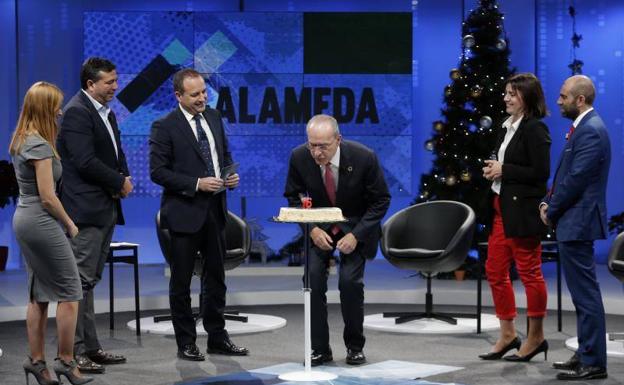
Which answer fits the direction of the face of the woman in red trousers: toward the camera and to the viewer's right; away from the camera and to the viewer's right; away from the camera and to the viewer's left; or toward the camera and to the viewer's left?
toward the camera and to the viewer's left

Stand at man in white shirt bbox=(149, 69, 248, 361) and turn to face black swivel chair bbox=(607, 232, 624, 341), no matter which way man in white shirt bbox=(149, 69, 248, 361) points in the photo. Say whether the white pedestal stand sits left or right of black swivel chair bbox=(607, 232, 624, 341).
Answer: right

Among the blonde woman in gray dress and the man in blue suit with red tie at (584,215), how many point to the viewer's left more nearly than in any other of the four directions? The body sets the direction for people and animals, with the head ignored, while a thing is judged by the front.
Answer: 1

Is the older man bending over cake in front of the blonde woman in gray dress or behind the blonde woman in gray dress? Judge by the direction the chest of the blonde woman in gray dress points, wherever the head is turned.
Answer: in front

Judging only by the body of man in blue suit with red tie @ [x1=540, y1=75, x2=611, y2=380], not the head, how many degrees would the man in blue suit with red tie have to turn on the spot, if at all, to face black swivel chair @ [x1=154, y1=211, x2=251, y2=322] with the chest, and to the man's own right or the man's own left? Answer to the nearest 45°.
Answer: approximately 45° to the man's own right

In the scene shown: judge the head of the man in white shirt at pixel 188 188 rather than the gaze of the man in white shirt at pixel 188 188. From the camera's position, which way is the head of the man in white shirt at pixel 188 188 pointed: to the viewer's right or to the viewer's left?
to the viewer's right

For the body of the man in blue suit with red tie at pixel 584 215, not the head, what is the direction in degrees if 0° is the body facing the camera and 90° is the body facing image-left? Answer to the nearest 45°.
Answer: approximately 90°

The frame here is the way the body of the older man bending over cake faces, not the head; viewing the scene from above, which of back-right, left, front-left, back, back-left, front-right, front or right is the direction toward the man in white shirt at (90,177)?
front-right

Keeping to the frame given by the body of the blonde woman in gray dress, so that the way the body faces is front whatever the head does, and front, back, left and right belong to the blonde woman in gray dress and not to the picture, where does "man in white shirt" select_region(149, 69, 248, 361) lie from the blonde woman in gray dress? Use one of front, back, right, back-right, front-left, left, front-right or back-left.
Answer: front-left

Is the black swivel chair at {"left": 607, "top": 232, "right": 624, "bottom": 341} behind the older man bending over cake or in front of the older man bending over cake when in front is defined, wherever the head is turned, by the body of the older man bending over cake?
behind

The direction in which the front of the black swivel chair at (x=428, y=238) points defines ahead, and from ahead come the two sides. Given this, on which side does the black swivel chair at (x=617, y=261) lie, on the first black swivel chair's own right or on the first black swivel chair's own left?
on the first black swivel chair's own left

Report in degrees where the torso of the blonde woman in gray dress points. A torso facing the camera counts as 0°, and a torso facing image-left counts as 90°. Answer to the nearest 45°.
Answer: approximately 270°

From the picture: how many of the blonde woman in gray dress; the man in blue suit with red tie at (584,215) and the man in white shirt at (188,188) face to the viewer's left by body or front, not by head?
1

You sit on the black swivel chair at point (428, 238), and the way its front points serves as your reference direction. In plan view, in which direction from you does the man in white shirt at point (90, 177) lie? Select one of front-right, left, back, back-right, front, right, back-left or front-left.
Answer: front

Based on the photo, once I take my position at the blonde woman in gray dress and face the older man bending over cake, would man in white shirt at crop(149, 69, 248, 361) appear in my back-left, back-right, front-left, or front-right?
front-left

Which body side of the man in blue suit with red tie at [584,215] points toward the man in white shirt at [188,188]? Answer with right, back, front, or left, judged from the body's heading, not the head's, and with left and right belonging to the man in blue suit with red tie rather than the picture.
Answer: front

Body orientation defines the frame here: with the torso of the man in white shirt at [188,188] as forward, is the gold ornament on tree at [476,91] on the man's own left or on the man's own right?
on the man's own left

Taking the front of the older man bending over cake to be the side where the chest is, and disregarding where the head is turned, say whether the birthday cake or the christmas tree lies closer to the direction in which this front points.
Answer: the birthday cake

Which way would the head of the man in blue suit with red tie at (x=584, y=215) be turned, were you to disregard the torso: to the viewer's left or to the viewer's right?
to the viewer's left

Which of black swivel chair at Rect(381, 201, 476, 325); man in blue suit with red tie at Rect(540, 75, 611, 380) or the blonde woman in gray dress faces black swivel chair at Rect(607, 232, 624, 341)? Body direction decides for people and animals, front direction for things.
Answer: the blonde woman in gray dress
